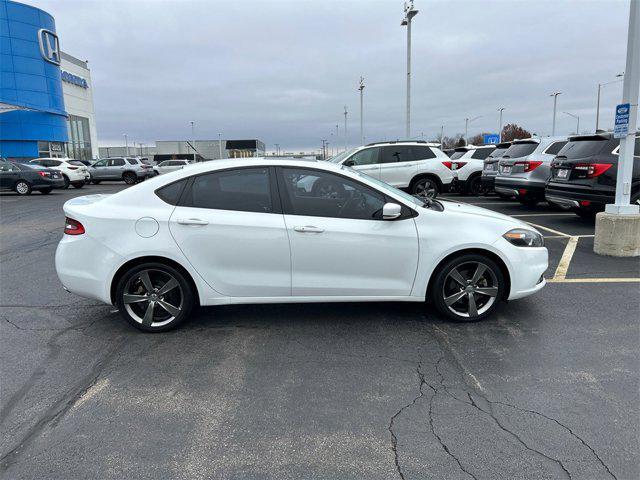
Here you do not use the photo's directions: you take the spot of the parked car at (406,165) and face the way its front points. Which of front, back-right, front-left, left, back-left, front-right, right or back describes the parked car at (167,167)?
front-right

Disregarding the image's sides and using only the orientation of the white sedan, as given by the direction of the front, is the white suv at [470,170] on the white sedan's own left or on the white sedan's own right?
on the white sedan's own left

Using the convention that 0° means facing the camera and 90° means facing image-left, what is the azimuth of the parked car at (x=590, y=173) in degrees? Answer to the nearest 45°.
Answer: approximately 225°

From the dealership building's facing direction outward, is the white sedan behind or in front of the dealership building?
in front

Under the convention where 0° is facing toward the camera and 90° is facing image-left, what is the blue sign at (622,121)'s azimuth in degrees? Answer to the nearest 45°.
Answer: approximately 0°

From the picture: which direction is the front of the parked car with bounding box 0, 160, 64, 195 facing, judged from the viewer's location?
facing away from the viewer and to the left of the viewer

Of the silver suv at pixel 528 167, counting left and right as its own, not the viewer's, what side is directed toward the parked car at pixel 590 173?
right

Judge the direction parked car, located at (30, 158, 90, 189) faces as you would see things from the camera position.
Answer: facing away from the viewer and to the left of the viewer

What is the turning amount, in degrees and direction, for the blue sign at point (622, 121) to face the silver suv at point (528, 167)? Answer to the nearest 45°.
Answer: approximately 135° to its right

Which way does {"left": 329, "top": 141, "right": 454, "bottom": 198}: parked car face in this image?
to the viewer's left

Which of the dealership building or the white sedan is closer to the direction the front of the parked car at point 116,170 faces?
the dealership building

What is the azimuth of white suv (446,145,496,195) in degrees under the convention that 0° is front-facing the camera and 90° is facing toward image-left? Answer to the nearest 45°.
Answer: approximately 225°

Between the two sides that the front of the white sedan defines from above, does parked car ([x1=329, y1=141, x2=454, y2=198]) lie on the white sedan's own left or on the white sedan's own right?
on the white sedan's own left

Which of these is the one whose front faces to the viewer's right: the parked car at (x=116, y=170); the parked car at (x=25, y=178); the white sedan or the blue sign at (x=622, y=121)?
the white sedan
